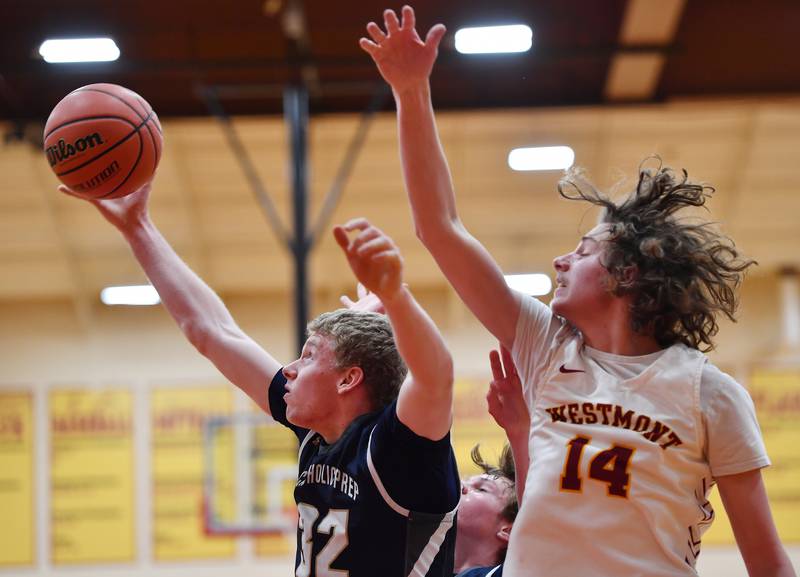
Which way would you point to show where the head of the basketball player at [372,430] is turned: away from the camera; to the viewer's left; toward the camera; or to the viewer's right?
to the viewer's left

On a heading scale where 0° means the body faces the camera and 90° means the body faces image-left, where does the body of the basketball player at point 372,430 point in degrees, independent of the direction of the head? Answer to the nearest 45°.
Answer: approximately 45°

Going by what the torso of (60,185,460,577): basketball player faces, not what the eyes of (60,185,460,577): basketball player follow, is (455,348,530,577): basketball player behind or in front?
behind

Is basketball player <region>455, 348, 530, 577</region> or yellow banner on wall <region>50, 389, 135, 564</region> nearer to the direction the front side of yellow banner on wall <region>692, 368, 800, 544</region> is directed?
the basketball player

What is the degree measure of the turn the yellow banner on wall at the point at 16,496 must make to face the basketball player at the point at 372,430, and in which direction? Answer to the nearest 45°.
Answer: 0° — it already faces them

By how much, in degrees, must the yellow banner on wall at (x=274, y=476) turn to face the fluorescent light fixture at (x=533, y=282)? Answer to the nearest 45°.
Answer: approximately 90° to its left

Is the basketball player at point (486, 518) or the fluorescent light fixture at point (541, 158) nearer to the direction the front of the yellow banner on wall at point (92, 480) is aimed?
the basketball player

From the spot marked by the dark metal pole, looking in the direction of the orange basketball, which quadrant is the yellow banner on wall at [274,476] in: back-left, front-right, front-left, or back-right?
back-right
